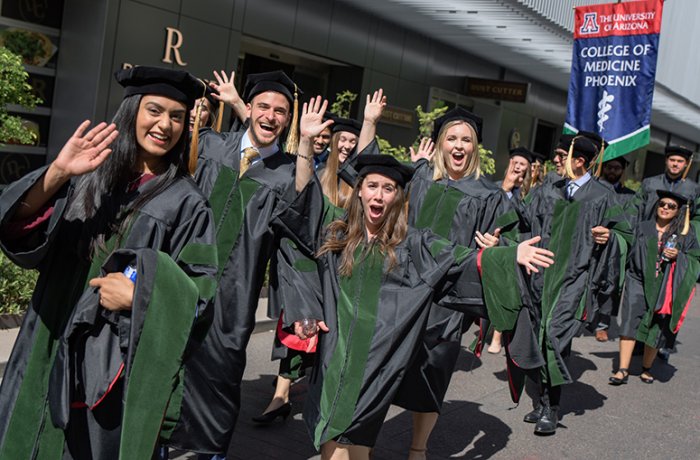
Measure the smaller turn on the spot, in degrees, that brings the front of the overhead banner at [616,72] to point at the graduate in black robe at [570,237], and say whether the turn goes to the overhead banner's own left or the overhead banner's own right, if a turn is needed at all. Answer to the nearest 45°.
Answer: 0° — it already faces them

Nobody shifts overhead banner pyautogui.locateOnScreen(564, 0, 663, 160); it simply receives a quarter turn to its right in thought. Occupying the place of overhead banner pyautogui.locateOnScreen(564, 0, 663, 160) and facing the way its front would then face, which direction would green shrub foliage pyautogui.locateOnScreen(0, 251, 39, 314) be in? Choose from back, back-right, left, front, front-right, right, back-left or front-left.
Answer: front-left

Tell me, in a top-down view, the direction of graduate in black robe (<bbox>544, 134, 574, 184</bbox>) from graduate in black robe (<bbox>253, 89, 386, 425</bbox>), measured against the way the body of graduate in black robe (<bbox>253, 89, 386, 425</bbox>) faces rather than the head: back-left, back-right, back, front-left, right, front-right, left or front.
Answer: back-left

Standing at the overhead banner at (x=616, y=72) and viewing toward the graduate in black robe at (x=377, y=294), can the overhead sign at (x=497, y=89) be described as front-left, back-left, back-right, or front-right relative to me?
back-right

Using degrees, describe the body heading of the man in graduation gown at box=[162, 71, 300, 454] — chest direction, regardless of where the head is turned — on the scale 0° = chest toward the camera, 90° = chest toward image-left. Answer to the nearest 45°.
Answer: approximately 0°

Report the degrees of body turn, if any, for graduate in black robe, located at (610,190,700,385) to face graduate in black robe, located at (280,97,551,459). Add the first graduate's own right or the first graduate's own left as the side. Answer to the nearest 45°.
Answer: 0° — they already face them

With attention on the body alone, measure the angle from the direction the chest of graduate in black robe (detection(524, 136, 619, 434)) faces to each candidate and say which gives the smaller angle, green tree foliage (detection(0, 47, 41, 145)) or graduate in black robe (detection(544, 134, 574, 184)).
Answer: the green tree foliage
